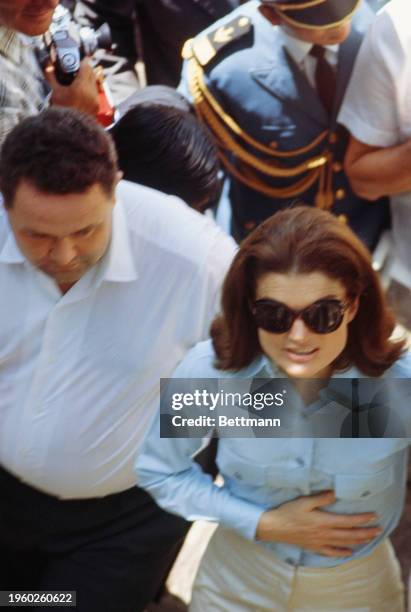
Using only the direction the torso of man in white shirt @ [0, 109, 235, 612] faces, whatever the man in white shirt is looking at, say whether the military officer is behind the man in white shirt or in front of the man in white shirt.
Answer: behind

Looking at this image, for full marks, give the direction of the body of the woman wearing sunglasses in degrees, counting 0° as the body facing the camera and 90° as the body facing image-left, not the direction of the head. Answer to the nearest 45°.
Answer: approximately 0°

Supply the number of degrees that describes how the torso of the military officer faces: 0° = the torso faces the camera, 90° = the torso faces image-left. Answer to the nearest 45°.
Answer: approximately 315°

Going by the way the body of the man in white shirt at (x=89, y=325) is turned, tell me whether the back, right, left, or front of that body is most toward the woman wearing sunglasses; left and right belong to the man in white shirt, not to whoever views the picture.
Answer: left
